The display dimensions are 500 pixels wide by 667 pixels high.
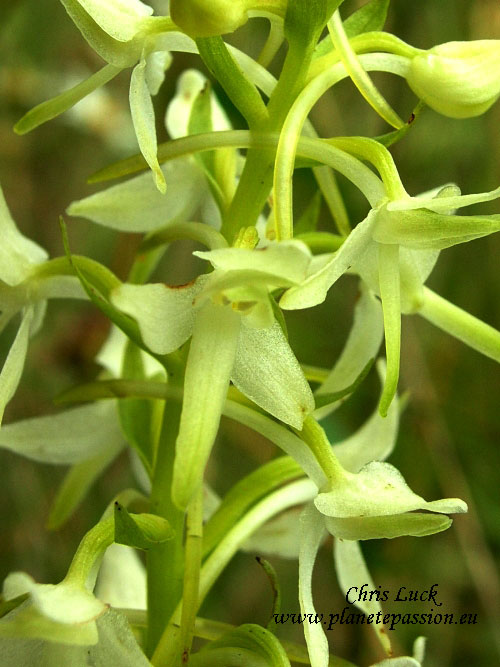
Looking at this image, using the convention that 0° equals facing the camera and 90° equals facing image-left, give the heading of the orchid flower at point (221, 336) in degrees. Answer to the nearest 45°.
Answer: approximately 0°
